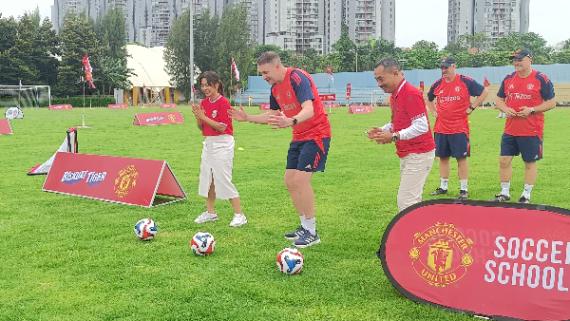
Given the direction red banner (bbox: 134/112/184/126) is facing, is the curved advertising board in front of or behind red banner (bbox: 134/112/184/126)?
in front

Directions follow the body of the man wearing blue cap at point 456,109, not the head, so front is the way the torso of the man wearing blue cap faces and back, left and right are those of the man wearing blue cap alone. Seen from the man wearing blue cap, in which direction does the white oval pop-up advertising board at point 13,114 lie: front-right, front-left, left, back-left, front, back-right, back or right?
right

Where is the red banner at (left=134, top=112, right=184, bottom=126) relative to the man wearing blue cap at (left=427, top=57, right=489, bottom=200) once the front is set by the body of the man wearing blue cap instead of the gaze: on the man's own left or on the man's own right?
on the man's own right

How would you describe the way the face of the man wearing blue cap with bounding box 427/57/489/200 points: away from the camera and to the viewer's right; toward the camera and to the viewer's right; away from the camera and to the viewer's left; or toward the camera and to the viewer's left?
toward the camera and to the viewer's left

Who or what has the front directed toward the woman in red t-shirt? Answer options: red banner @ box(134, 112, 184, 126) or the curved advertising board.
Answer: the red banner

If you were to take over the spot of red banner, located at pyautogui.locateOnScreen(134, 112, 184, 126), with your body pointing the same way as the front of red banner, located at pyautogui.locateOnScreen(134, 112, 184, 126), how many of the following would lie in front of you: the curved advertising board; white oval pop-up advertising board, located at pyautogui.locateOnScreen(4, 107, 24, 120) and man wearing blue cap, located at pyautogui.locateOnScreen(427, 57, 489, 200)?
2

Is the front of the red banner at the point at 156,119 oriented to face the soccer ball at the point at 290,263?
yes

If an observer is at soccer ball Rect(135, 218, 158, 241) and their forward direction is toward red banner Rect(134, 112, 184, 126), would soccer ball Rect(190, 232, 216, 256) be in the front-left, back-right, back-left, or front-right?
back-right

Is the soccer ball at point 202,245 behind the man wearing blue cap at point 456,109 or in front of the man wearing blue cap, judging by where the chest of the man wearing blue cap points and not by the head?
in front

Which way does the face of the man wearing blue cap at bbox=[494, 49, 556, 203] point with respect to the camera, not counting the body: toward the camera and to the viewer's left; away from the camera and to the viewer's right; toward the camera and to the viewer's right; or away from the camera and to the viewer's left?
toward the camera and to the viewer's left
